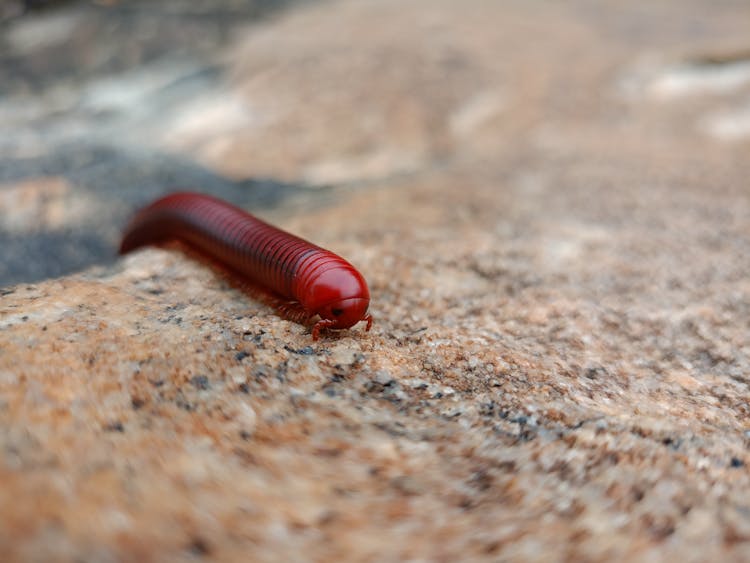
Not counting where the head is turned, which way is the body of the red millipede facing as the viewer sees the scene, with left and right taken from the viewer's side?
facing the viewer and to the right of the viewer
